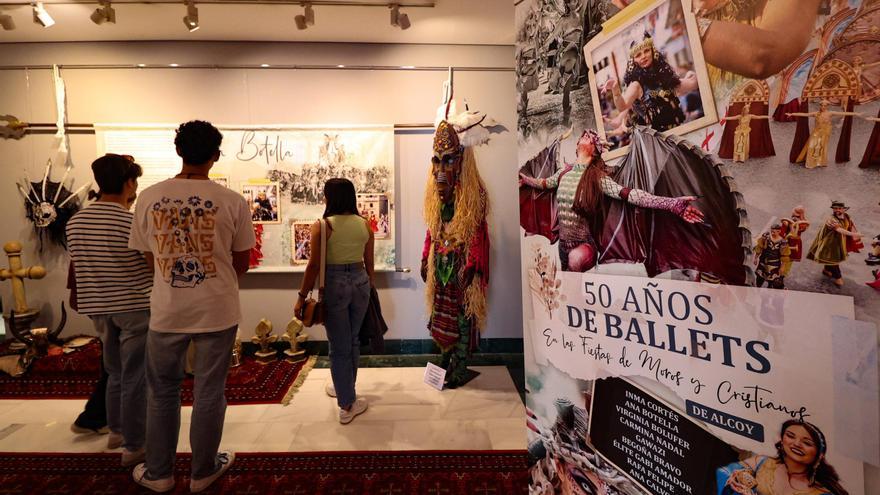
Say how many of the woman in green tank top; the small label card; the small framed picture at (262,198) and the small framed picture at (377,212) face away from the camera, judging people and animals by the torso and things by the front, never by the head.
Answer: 1

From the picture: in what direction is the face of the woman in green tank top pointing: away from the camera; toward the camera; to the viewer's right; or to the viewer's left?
away from the camera

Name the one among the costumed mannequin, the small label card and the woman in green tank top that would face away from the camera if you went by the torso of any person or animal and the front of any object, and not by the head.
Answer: the woman in green tank top

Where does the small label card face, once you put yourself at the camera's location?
facing the viewer

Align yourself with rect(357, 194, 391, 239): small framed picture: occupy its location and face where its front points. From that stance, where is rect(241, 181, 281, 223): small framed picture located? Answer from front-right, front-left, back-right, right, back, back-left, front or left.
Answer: right

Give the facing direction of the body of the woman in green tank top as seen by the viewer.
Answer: away from the camera

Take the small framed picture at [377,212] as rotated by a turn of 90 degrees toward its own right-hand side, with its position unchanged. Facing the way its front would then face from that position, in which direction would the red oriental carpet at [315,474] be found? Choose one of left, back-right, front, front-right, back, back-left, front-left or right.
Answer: left

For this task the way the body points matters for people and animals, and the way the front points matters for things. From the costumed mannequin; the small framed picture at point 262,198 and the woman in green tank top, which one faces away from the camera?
the woman in green tank top

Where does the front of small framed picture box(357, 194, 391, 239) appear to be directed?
toward the camera

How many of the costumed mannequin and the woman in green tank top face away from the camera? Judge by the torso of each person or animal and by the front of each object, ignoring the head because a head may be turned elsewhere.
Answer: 1

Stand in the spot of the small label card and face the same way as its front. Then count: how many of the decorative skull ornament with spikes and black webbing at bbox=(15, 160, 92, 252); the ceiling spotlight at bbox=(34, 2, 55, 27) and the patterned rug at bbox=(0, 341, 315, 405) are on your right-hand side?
3

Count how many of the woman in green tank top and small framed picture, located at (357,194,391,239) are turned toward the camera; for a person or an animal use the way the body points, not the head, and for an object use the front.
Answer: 1
